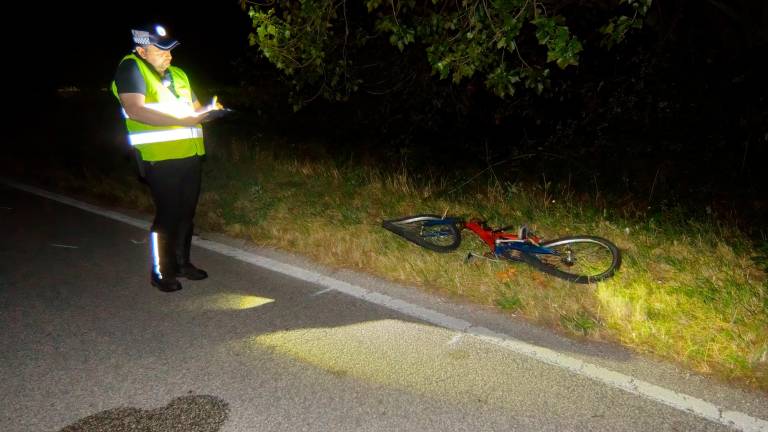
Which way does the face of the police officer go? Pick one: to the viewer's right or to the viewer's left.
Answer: to the viewer's right

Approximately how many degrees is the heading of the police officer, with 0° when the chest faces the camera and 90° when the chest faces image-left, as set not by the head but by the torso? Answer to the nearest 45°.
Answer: approximately 315°

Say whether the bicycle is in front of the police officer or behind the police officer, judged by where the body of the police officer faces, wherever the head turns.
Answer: in front
